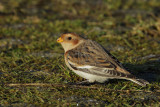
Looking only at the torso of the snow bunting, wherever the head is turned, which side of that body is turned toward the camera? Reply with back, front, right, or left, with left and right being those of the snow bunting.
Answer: left
